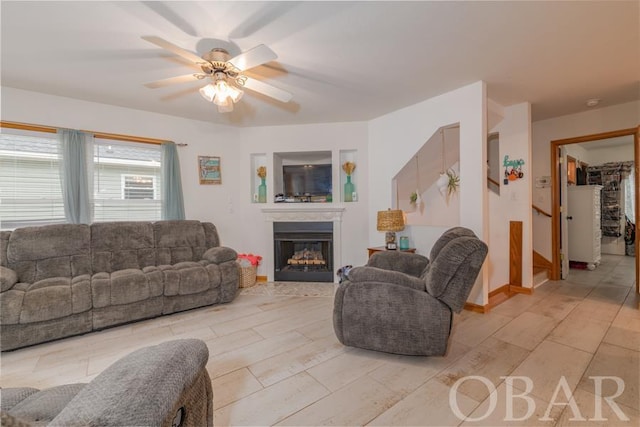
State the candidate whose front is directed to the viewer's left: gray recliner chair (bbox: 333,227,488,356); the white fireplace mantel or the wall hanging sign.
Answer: the gray recliner chair

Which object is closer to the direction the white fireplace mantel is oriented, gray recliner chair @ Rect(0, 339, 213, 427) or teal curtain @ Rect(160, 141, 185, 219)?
the gray recliner chair

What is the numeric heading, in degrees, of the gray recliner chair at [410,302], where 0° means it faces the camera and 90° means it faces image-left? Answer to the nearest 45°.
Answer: approximately 90°

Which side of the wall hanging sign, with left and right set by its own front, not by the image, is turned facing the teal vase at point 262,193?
right

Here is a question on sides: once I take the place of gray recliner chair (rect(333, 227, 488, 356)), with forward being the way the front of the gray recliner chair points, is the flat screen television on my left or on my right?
on my right

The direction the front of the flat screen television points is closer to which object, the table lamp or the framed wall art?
the table lamp

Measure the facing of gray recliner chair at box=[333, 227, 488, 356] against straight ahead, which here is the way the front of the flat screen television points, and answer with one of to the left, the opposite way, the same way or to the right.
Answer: to the right

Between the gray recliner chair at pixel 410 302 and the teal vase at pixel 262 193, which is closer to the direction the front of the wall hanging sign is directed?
the gray recliner chair

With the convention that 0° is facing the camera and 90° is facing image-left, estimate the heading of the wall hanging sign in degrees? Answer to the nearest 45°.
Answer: approximately 0°

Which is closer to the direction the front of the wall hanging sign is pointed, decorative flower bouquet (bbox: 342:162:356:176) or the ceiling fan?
the ceiling fan
